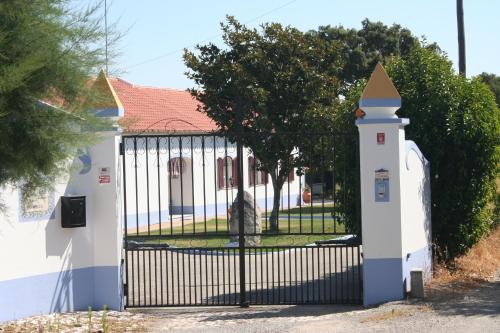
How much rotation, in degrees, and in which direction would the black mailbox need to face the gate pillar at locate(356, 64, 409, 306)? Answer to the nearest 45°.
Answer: approximately 90° to its left

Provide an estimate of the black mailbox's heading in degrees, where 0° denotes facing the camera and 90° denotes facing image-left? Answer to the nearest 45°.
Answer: approximately 0°

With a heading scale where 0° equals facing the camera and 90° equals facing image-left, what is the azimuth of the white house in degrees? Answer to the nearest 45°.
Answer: approximately 315°

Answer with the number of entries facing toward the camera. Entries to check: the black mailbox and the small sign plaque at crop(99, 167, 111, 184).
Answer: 2

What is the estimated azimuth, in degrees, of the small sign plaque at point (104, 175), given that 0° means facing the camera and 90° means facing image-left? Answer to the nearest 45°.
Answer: approximately 0°

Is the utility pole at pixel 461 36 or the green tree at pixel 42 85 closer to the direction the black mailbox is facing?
the green tree
